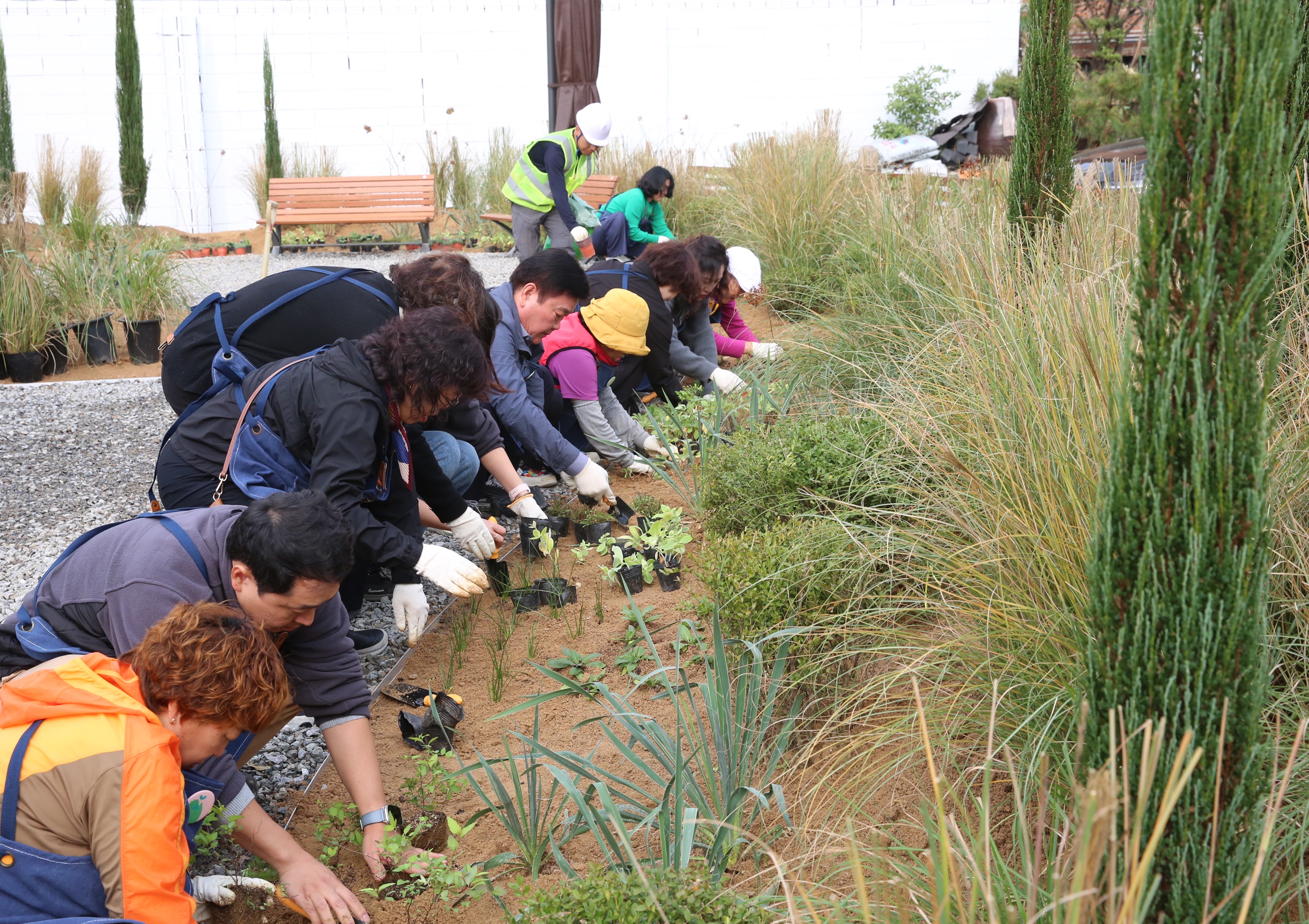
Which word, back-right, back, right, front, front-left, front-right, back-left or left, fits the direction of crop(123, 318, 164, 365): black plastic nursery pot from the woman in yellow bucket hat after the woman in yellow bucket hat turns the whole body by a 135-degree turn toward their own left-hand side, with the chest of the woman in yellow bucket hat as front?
front

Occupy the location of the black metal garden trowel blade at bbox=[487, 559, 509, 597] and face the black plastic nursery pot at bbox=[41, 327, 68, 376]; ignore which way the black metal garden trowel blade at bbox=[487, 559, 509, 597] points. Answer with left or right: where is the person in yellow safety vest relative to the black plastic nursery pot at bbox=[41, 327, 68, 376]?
right

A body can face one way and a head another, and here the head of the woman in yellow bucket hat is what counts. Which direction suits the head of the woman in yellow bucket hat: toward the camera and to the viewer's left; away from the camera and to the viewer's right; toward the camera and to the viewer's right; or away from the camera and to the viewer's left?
toward the camera and to the viewer's right

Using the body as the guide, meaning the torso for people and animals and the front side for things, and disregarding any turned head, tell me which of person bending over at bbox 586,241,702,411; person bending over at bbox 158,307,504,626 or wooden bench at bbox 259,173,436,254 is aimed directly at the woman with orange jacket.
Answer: the wooden bench

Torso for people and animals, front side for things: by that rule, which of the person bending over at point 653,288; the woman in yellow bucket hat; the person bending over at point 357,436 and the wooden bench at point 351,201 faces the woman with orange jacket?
the wooden bench

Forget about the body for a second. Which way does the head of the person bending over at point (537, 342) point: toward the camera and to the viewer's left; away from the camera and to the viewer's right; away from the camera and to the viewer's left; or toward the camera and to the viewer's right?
toward the camera and to the viewer's right

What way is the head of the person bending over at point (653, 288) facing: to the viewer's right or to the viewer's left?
to the viewer's right

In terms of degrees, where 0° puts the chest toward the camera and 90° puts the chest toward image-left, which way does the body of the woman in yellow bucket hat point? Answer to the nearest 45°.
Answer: approximately 270°

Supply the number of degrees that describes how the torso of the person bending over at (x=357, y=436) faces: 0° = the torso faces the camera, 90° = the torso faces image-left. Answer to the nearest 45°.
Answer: approximately 270°

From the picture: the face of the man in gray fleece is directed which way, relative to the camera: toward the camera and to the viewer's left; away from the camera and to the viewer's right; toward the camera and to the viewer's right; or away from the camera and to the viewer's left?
toward the camera and to the viewer's right

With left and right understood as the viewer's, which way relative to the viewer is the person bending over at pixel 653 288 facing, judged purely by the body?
facing to the right of the viewer
